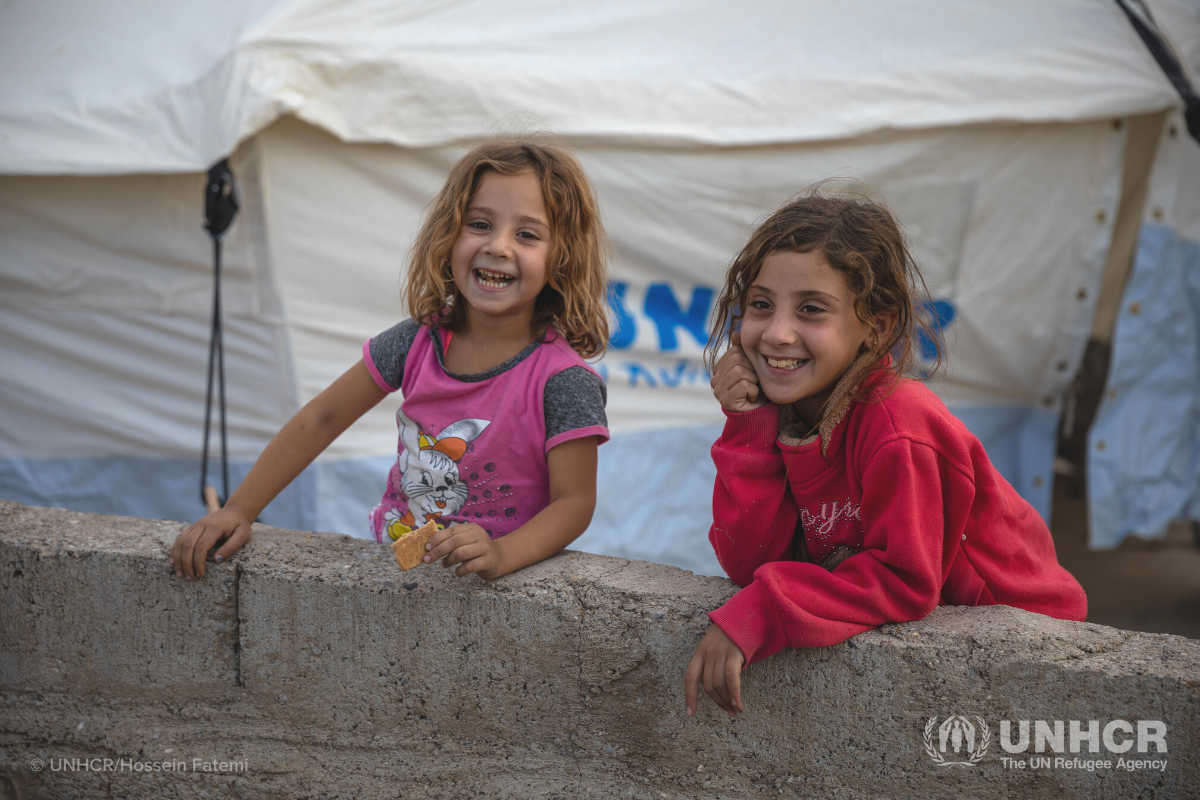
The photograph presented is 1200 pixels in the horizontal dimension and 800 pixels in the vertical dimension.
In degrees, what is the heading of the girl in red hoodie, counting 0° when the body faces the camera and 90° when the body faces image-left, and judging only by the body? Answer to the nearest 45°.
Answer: approximately 45°
